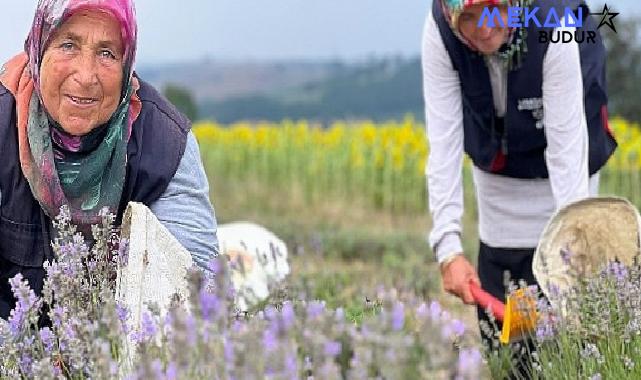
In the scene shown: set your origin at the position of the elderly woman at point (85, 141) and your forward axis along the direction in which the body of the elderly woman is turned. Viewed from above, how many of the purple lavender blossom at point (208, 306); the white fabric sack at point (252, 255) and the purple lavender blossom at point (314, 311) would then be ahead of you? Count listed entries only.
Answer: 2

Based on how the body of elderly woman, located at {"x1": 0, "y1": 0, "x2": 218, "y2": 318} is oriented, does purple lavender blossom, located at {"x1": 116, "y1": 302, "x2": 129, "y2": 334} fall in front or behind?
in front

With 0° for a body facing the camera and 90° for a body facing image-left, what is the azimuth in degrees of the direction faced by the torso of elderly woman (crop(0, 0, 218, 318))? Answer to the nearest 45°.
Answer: approximately 0°

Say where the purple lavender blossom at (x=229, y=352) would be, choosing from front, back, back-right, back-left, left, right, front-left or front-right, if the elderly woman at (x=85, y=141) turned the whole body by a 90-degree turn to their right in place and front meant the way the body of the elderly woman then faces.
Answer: left

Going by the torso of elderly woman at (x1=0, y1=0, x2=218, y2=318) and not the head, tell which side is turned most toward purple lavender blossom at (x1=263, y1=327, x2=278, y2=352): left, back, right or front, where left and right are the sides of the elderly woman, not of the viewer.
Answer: front

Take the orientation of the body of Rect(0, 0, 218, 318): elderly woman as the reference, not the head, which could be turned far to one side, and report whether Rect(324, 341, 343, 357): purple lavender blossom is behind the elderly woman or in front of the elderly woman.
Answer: in front

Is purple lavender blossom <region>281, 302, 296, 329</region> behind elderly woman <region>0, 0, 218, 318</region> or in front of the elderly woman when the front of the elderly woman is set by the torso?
in front

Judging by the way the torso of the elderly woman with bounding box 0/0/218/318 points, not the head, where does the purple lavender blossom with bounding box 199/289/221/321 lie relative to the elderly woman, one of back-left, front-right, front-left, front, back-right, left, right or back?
front

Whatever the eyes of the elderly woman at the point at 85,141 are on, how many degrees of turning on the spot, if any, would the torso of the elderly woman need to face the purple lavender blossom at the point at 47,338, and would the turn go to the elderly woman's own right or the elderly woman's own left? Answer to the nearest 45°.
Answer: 0° — they already face it

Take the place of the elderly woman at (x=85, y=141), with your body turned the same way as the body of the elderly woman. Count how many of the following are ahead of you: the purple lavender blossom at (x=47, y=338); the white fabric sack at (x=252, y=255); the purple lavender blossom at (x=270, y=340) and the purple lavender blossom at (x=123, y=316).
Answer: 3

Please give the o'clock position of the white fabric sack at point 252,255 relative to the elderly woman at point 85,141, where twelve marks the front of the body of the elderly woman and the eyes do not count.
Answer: The white fabric sack is roughly at 7 o'clock from the elderly woman.

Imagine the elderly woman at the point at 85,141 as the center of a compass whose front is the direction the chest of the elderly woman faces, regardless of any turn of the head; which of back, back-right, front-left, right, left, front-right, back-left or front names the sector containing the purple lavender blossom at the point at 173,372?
front
